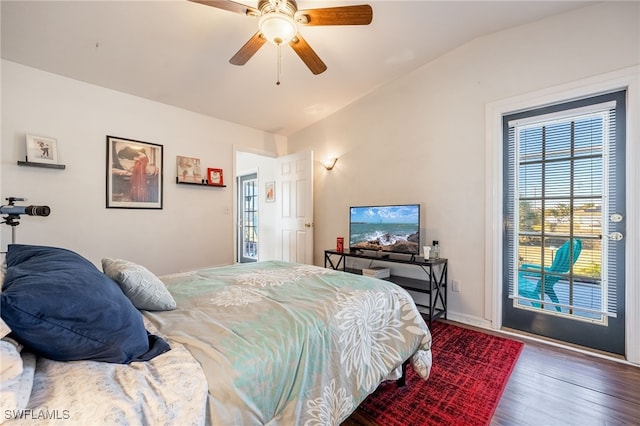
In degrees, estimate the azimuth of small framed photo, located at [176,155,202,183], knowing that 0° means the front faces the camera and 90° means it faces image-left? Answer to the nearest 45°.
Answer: approximately 315°

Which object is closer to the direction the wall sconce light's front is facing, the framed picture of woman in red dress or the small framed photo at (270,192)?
the framed picture of woman in red dress

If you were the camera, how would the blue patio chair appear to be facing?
facing to the left of the viewer

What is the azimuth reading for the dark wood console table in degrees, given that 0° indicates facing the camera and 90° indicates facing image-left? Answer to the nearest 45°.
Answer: approximately 45°

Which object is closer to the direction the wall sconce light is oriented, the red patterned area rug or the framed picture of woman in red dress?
the framed picture of woman in red dress

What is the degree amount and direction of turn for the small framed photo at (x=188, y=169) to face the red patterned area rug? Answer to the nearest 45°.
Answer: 0° — it already faces it

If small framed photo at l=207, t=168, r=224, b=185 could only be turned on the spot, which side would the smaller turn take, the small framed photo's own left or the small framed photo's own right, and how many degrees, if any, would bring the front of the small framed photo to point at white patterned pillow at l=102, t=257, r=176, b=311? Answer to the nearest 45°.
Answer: approximately 45° to the small framed photo's own right

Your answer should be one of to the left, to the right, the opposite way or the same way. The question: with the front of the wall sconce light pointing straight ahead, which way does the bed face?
the opposite way

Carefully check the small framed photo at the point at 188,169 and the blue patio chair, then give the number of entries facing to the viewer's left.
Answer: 1

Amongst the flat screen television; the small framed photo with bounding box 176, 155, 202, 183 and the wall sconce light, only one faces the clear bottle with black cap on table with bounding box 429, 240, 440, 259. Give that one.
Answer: the small framed photo

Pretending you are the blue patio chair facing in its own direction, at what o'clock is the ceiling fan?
The ceiling fan is roughly at 10 o'clock from the blue patio chair.

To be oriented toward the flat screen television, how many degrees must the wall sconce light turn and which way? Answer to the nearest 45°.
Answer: approximately 90° to its left
